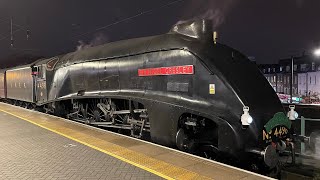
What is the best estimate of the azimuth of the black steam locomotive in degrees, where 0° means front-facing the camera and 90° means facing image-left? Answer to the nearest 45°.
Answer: approximately 315°
